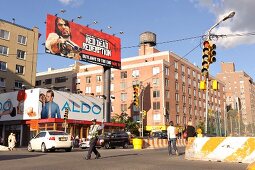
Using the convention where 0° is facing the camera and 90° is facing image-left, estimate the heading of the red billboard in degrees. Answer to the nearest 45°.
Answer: approximately 315°

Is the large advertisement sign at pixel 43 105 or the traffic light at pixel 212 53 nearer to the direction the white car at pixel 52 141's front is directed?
the large advertisement sign

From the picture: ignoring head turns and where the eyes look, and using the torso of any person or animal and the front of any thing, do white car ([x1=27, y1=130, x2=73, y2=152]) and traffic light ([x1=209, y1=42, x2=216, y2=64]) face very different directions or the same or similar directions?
very different directions

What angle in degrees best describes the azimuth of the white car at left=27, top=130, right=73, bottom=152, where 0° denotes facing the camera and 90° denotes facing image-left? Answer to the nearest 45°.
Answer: approximately 135°

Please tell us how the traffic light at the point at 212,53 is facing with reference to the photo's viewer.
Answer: facing the viewer and to the right of the viewer

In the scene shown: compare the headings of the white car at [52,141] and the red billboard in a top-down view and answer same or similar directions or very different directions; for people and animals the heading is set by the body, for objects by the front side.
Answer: very different directions

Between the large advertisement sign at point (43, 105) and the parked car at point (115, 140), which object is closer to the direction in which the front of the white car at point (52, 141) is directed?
the large advertisement sign

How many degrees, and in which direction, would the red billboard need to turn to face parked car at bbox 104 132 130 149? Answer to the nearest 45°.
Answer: approximately 45° to its right

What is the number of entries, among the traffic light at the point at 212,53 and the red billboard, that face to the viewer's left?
0

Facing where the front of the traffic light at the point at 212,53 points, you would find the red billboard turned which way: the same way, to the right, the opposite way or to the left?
the same way
